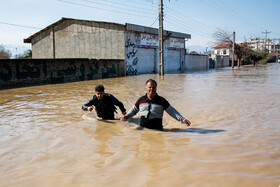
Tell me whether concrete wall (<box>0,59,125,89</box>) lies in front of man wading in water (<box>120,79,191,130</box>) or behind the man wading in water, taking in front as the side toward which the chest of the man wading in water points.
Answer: behind

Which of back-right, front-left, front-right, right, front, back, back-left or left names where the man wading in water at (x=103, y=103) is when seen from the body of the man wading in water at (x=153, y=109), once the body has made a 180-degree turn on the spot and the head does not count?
front-left

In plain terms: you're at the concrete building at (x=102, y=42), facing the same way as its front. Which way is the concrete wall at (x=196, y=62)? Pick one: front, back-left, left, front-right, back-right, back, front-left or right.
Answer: left

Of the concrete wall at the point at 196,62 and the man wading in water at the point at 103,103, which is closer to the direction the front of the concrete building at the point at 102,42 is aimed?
the man wading in water

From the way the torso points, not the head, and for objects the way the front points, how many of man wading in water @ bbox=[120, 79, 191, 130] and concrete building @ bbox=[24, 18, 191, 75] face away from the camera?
0

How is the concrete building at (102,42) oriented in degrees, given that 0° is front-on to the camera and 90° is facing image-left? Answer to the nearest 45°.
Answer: approximately 315°

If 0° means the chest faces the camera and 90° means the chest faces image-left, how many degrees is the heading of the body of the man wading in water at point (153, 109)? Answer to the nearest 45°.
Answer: approximately 0°

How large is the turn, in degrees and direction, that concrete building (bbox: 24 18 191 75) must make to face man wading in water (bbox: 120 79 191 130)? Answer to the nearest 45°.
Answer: approximately 45° to its right

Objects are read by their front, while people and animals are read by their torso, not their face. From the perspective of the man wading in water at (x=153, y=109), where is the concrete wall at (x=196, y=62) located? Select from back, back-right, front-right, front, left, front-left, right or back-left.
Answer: back

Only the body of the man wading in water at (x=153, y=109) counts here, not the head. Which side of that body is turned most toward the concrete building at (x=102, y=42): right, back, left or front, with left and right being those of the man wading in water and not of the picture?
back
